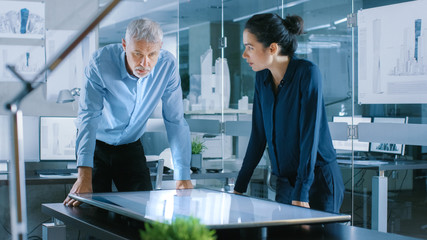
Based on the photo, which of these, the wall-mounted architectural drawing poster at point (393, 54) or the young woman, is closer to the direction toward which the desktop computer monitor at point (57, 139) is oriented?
the young woman

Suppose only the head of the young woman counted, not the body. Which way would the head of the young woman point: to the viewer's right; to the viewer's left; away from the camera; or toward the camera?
to the viewer's left

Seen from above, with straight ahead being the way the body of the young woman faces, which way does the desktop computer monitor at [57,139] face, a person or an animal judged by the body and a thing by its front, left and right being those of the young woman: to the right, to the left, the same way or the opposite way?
to the left

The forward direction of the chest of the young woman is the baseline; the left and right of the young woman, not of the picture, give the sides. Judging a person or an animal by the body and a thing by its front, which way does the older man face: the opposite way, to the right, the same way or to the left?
to the left

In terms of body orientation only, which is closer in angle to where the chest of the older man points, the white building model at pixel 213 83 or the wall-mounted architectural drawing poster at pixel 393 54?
the wall-mounted architectural drawing poster

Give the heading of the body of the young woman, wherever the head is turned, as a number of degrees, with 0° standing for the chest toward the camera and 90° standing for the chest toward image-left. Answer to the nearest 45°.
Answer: approximately 45°

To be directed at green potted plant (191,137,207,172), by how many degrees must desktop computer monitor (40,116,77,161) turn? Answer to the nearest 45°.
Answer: approximately 90° to its left

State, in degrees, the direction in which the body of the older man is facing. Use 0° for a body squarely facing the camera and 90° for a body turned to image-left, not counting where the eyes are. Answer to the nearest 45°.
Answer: approximately 315°
